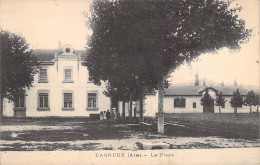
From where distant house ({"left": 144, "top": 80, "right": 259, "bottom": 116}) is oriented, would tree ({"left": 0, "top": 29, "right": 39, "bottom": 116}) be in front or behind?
in front

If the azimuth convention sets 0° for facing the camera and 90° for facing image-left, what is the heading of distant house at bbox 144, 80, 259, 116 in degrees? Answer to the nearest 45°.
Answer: approximately 0°
